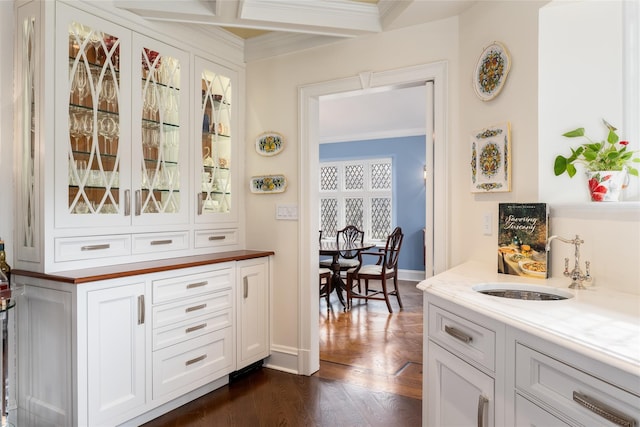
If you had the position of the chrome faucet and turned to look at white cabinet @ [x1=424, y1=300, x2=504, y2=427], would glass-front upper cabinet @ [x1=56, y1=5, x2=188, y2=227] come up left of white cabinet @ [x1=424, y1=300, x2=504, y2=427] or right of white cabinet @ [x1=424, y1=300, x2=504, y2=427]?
right

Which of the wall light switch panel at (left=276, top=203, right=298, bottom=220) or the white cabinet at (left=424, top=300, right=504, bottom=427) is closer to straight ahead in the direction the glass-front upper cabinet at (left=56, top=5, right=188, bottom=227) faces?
the white cabinet

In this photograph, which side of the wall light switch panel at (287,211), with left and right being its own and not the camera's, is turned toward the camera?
front

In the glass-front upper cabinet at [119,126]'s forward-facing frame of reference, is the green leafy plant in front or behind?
in front

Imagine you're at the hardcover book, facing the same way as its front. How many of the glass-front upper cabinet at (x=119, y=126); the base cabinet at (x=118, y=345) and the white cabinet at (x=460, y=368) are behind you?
0

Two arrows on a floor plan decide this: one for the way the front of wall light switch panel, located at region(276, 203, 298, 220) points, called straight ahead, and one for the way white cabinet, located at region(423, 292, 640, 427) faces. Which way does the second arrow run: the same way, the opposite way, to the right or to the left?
to the right

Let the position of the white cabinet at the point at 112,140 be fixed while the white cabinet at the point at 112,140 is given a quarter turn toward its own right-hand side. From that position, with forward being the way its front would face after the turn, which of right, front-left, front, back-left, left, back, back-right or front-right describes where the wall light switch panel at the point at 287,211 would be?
back-left

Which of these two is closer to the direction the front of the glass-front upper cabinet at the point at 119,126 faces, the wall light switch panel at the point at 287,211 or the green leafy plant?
the green leafy plant

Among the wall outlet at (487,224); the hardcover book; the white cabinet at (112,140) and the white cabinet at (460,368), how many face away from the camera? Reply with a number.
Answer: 0

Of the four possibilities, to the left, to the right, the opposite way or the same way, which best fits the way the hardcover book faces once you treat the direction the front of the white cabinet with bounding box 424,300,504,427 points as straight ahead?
the same way

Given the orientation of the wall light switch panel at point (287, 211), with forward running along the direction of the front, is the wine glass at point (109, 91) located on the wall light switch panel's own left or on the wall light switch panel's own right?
on the wall light switch panel's own right

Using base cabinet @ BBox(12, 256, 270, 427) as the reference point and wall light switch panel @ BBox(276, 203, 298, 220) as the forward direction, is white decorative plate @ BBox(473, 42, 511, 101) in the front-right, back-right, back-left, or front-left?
front-right

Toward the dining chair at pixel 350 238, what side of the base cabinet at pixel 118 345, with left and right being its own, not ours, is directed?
left

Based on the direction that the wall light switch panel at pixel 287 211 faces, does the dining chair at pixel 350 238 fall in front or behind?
behind

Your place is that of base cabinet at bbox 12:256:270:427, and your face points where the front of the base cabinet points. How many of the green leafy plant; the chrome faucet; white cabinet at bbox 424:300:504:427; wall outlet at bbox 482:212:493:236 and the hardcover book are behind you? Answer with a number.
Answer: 0

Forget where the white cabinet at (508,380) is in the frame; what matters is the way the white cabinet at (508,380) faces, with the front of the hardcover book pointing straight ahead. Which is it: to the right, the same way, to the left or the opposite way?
the same way

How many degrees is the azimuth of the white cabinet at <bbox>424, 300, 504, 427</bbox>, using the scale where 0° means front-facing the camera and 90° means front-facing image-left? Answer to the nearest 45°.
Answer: approximately 45°

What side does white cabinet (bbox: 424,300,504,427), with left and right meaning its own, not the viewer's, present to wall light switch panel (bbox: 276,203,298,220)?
right

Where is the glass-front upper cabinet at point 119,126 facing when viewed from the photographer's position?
facing the viewer and to the right of the viewer

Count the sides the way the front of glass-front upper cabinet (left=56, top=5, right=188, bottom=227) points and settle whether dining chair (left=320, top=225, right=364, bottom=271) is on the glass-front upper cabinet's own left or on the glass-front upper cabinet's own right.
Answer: on the glass-front upper cabinet's own left

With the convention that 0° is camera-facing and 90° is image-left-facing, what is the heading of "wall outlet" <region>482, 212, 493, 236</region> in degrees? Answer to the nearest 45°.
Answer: approximately 45°

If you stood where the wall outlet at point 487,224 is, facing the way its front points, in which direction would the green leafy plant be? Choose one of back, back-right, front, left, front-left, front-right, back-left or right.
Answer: left

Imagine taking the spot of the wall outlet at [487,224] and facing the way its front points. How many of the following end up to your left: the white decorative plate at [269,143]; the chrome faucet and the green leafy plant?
2

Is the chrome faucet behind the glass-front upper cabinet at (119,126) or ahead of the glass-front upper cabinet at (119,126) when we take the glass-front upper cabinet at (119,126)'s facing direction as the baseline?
ahead
